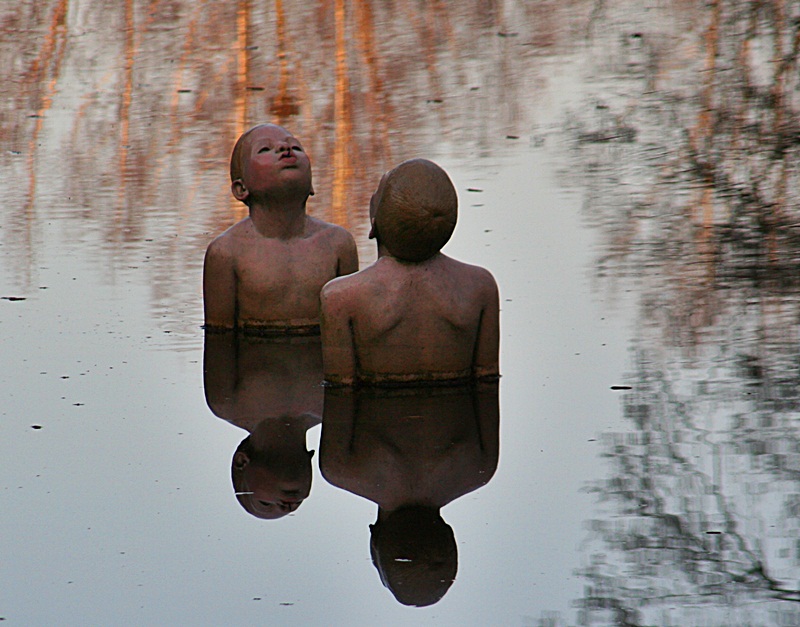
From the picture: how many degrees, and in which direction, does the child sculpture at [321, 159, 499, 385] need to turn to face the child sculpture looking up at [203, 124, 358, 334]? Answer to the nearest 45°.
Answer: approximately 45° to its left

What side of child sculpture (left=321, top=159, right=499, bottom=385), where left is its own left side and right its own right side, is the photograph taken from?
back
